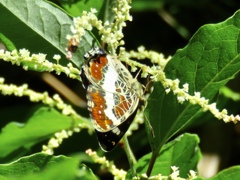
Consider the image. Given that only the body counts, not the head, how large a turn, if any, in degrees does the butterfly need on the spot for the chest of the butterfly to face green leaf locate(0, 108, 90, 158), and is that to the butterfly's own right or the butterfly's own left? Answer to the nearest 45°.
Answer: approximately 135° to the butterfly's own left
